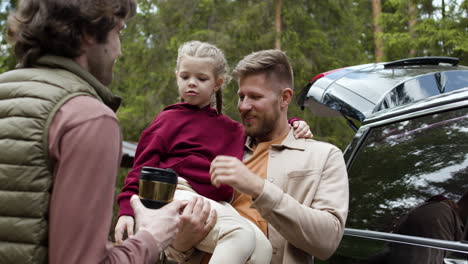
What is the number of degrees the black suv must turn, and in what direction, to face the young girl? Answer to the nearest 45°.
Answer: approximately 135° to its right

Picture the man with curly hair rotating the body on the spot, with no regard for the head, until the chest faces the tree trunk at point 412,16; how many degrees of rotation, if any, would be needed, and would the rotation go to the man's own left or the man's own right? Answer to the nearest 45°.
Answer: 0° — they already face it

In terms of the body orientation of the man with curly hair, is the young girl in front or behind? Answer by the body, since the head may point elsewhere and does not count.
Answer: in front

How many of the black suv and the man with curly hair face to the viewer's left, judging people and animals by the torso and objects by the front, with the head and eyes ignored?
0

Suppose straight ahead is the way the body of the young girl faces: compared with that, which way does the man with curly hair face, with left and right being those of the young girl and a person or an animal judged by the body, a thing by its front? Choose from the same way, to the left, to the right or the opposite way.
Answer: the opposite way

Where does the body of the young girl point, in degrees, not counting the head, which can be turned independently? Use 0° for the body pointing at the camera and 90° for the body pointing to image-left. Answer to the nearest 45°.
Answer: approximately 45°

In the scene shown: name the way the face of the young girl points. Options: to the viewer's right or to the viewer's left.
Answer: to the viewer's left

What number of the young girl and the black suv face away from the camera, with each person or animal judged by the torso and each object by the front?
0

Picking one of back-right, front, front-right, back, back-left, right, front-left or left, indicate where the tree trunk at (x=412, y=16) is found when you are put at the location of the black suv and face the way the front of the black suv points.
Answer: back-left

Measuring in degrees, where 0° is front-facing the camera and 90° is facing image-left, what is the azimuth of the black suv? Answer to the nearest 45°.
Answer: approximately 315°

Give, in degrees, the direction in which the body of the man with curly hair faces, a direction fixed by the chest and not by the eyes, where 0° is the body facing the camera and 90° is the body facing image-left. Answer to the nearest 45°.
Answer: approximately 225°

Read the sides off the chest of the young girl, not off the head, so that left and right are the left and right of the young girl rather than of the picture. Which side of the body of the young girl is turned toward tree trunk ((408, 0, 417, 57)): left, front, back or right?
back
